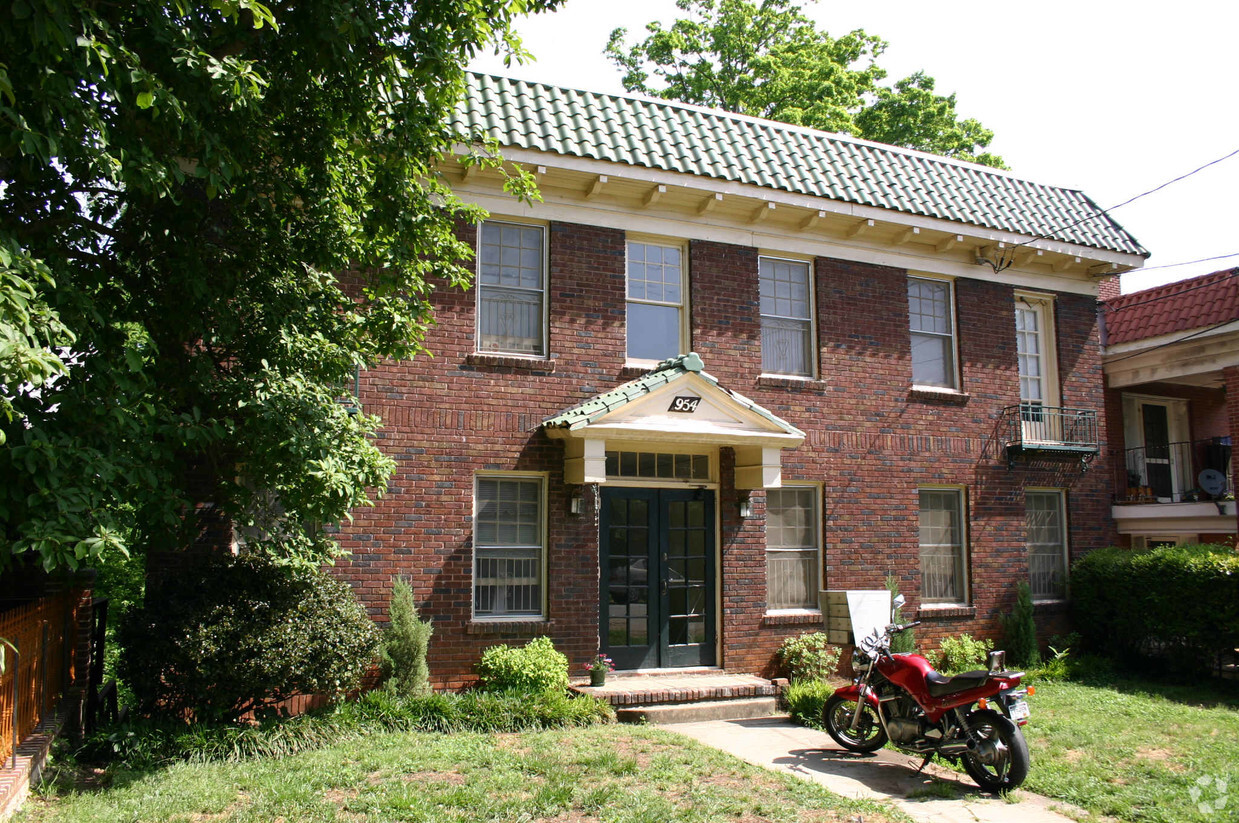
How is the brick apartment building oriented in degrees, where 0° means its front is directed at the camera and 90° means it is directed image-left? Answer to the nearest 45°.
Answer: approximately 315°

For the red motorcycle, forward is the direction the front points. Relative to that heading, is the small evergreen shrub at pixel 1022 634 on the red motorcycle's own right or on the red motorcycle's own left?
on the red motorcycle's own right

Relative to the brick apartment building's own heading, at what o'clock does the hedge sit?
The hedge is roughly at 10 o'clock from the brick apartment building.

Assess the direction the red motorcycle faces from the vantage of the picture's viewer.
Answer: facing away from the viewer and to the left of the viewer

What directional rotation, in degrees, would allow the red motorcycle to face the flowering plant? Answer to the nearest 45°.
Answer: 0° — it already faces it

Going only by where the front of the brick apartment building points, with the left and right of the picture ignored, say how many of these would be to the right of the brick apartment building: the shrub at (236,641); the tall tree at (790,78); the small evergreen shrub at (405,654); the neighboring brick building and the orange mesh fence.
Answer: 3

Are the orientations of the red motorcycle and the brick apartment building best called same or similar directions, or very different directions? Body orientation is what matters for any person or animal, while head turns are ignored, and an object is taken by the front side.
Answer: very different directions

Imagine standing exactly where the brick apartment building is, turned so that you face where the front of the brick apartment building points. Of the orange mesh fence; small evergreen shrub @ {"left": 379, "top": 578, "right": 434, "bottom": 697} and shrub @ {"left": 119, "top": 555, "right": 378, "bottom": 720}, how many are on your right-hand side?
3
